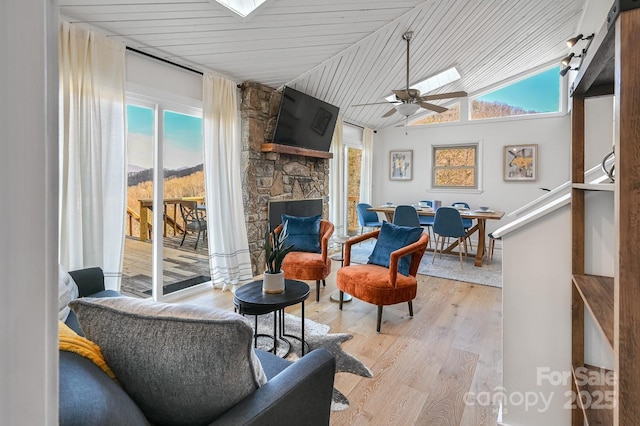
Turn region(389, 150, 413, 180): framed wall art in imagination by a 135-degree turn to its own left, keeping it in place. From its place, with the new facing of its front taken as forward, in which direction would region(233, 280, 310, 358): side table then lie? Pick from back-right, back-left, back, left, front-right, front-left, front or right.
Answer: back-right

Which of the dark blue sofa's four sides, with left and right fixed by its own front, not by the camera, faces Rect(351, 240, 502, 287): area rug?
front

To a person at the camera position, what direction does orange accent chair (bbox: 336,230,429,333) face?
facing the viewer and to the left of the viewer

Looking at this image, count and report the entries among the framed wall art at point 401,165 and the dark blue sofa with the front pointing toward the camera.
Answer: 1

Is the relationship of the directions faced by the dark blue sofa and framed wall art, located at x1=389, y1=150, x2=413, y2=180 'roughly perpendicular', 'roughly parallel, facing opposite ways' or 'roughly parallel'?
roughly parallel, facing opposite ways

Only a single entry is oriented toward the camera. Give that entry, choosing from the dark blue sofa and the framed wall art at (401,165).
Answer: the framed wall art

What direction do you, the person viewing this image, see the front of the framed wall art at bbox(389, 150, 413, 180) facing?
facing the viewer

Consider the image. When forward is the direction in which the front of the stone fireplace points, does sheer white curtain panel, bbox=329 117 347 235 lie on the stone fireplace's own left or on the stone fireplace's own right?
on the stone fireplace's own left

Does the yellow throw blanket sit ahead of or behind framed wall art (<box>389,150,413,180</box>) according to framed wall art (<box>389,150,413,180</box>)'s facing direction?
ahead

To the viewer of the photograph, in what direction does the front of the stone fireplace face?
facing the viewer and to the right of the viewer

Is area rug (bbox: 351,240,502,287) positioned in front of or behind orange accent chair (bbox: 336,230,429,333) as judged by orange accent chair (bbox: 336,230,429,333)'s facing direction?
behind

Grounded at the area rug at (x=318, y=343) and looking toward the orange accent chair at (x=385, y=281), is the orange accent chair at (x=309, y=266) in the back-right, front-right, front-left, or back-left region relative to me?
front-left
